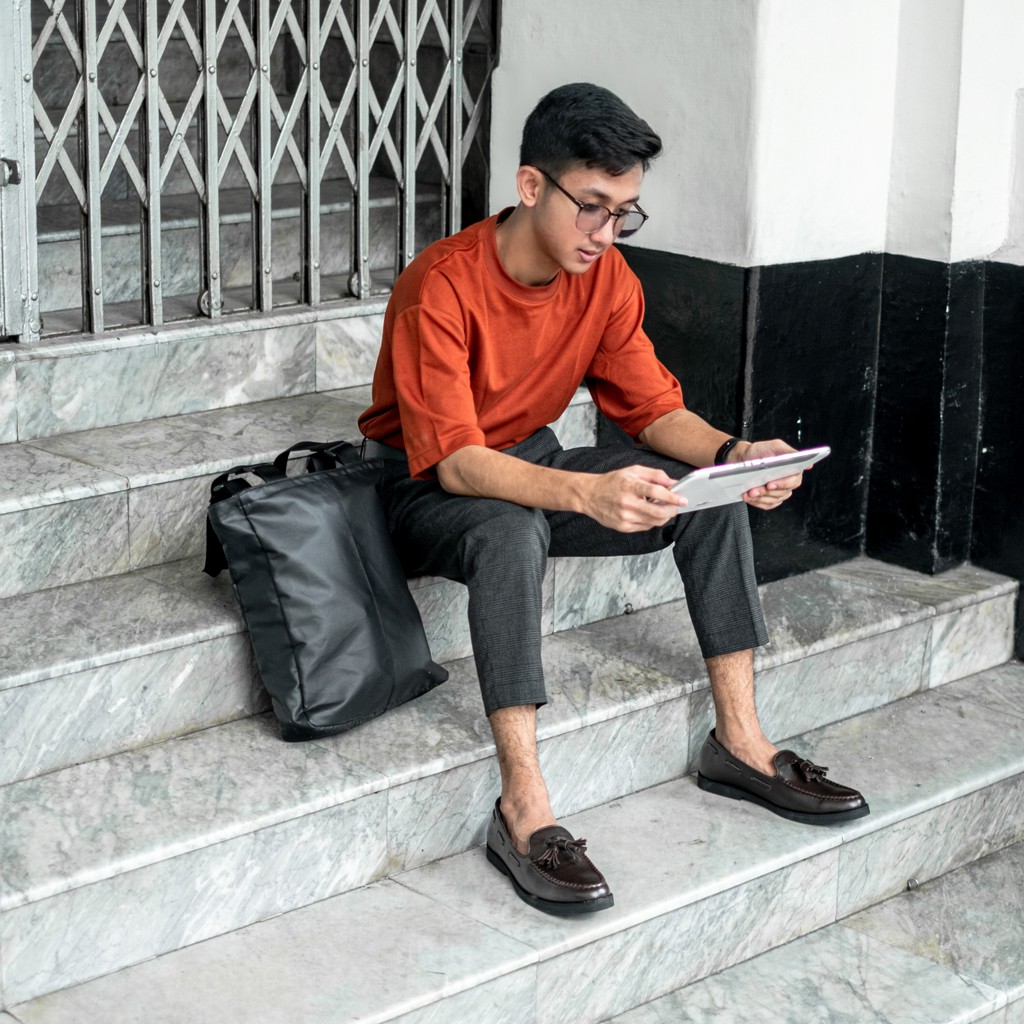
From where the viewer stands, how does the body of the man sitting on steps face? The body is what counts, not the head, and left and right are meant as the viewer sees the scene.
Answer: facing the viewer and to the right of the viewer

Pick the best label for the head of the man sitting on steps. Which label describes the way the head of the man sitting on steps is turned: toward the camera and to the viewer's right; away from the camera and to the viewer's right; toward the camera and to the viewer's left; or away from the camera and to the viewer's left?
toward the camera and to the viewer's right

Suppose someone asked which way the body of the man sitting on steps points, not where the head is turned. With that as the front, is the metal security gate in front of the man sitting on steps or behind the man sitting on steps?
behind
